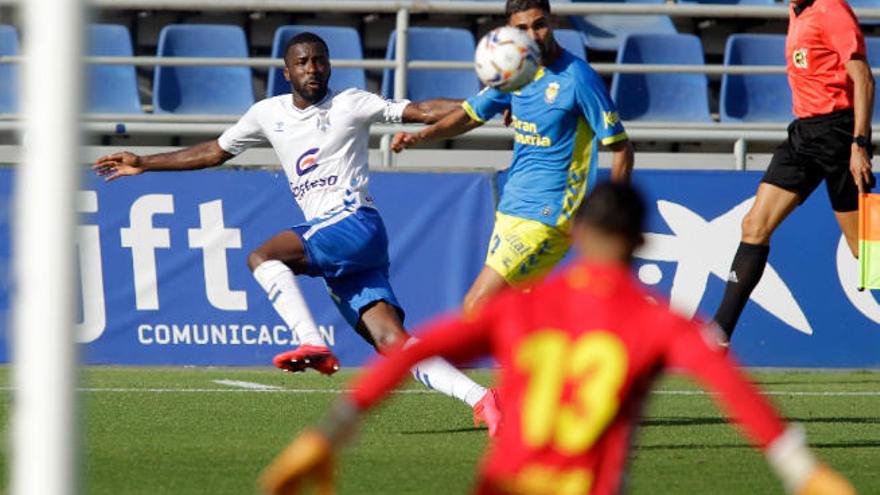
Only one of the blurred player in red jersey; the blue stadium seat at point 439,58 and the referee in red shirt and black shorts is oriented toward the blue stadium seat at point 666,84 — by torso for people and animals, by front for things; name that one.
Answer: the blurred player in red jersey

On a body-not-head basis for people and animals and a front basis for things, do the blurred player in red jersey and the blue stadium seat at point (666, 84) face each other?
yes

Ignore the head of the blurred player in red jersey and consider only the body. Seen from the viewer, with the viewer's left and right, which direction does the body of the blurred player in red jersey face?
facing away from the viewer

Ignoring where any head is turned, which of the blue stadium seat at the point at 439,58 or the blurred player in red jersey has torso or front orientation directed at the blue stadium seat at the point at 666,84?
the blurred player in red jersey

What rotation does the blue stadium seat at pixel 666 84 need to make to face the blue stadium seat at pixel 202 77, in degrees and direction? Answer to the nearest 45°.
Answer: approximately 90° to its right

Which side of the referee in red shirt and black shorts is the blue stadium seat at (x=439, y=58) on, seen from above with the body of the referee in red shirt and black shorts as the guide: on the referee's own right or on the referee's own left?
on the referee's own right

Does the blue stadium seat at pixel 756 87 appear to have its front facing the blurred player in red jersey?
yes

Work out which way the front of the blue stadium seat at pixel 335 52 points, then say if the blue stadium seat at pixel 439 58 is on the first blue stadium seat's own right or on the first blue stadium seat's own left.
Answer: on the first blue stadium seat's own left

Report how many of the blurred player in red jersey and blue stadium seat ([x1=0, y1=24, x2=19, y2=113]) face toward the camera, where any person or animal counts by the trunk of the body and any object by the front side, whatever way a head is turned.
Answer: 1

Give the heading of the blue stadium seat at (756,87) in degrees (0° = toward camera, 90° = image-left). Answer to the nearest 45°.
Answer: approximately 0°

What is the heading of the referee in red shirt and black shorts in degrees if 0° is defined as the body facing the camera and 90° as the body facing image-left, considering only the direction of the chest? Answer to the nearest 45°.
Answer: approximately 45°

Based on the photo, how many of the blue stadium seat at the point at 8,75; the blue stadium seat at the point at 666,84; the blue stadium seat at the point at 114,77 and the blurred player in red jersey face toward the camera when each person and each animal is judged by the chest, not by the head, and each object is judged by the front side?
3
